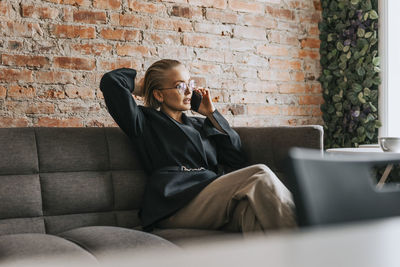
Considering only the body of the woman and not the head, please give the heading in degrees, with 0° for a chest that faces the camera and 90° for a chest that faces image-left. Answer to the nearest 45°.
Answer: approximately 315°

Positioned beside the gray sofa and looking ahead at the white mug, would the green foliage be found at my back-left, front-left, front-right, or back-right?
front-left

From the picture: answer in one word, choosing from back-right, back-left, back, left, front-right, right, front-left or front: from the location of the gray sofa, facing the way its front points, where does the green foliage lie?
back-left

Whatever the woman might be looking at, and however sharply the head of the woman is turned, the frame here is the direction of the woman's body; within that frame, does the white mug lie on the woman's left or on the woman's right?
on the woman's left

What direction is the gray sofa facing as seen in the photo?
toward the camera

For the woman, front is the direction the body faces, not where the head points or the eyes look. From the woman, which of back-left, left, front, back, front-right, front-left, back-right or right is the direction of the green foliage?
left

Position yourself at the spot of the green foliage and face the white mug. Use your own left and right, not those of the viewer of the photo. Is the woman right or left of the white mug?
right

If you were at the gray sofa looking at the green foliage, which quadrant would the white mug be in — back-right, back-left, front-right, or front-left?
front-right

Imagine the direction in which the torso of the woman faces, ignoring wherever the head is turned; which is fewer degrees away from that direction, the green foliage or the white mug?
the white mug

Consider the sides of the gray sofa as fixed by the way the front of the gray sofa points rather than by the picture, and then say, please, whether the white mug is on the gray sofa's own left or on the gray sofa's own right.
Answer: on the gray sofa's own left
